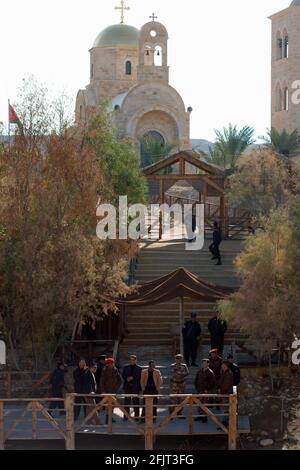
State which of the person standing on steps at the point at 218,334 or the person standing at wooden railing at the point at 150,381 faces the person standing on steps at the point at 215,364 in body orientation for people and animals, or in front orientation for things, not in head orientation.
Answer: the person standing on steps at the point at 218,334

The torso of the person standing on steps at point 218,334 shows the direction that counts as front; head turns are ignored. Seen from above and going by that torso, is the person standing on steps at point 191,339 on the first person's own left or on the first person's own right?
on the first person's own right

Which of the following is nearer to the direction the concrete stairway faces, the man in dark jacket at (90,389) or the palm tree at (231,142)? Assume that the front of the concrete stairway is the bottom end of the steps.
the man in dark jacket

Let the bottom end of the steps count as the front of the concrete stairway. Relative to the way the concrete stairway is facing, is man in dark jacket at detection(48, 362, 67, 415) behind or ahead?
ahead

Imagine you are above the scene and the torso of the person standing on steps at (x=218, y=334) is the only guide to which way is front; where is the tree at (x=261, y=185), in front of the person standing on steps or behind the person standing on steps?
behind

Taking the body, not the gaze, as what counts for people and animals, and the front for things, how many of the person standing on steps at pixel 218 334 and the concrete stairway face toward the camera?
2

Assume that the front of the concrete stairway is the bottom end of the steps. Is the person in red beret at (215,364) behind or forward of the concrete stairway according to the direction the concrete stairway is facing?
forward

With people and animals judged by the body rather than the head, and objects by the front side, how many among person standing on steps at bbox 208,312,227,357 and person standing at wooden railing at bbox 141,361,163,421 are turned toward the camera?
2

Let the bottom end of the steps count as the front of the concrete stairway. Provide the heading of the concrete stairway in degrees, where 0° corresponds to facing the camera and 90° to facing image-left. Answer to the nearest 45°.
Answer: approximately 0°

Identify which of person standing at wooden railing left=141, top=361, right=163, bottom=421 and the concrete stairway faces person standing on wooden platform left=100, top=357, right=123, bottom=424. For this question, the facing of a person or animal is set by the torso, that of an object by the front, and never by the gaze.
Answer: the concrete stairway
